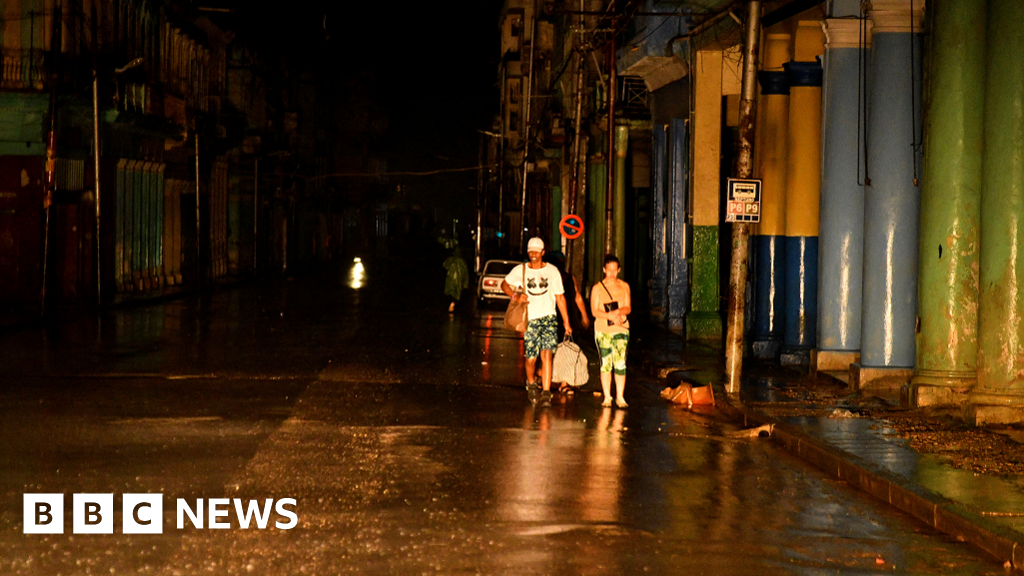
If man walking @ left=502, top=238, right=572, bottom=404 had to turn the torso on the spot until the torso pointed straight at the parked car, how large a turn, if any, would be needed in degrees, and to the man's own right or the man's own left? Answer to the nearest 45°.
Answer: approximately 180°

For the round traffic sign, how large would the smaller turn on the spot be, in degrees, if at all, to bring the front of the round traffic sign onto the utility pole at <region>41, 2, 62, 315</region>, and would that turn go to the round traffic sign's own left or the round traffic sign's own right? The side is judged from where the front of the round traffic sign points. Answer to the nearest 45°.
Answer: approximately 90° to the round traffic sign's own right

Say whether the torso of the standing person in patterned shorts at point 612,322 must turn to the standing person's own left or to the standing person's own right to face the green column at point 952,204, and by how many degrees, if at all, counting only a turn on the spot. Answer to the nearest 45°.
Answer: approximately 90° to the standing person's own left
